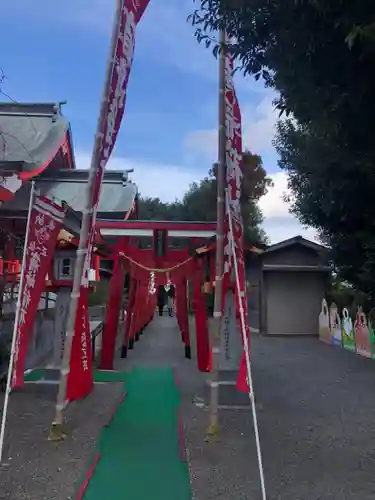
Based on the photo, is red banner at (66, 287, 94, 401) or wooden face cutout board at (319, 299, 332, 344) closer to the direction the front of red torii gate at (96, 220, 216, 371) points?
the red banner

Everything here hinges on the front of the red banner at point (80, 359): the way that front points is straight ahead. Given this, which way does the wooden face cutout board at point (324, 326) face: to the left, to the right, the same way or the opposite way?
to the right

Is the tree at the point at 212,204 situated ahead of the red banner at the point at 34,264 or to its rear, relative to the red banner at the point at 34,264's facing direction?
to the rear

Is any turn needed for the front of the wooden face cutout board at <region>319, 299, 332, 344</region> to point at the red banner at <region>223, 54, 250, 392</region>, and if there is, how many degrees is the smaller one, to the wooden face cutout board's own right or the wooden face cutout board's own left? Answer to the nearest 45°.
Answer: approximately 45° to the wooden face cutout board's own left

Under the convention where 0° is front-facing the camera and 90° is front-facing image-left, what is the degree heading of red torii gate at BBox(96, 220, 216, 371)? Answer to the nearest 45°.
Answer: approximately 0°

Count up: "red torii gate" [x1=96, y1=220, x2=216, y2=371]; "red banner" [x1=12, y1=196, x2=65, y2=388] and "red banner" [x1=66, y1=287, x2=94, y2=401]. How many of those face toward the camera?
3

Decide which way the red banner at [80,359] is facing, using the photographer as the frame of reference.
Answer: facing the viewer

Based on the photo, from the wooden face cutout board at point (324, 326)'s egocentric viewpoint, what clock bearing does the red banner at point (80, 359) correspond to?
The red banner is roughly at 11 o'clock from the wooden face cutout board.

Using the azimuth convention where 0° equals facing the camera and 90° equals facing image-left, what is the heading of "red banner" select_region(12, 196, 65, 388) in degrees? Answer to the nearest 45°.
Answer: approximately 0°

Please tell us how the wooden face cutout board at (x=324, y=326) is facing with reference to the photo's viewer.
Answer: facing the viewer and to the left of the viewer
